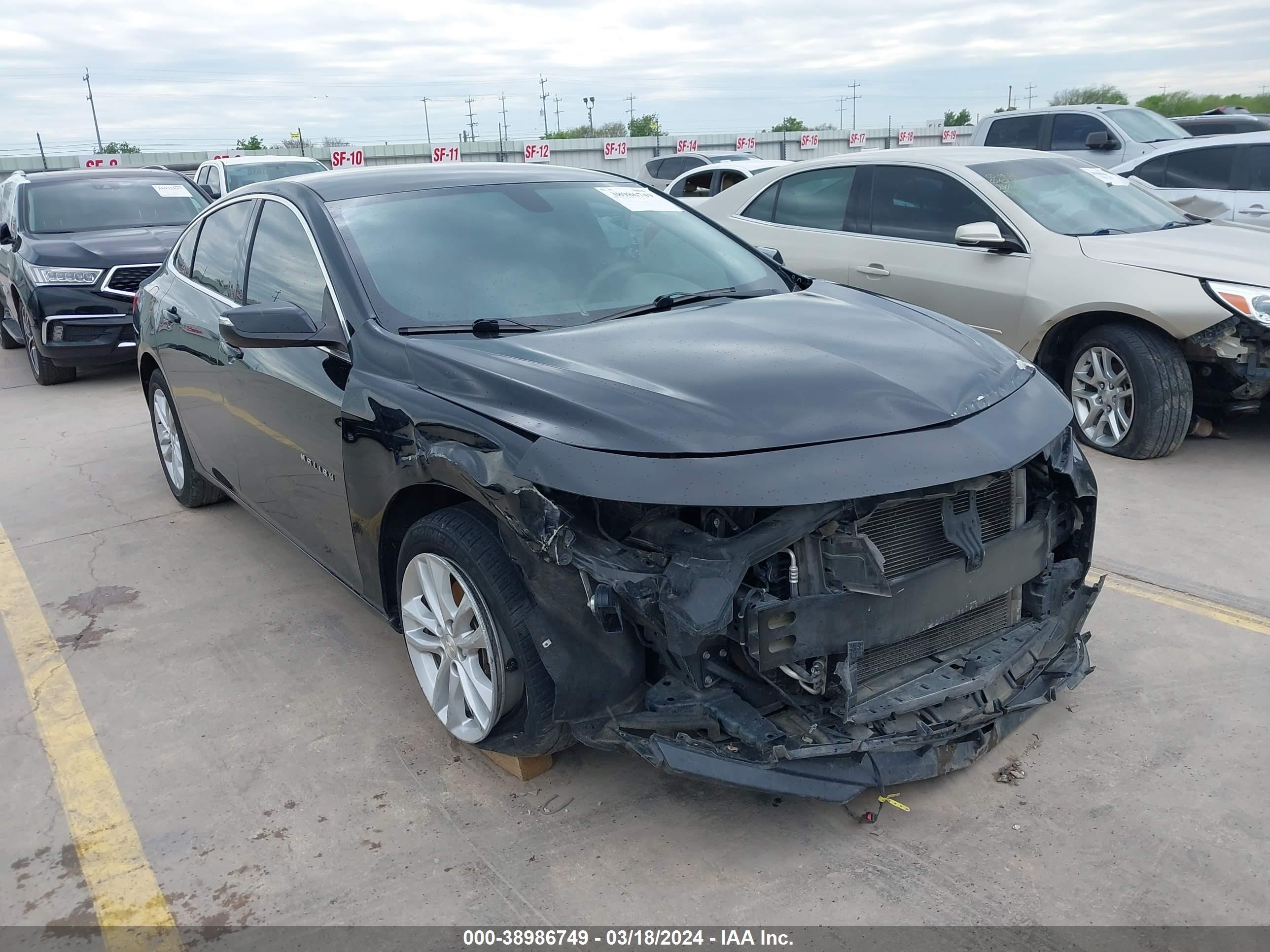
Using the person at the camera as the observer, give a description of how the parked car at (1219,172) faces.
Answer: facing to the right of the viewer

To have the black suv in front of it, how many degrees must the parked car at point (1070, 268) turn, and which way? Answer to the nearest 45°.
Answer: approximately 135° to its right

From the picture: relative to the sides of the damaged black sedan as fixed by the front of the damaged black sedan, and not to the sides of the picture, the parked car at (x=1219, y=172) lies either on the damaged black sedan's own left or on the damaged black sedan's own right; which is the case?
on the damaged black sedan's own left

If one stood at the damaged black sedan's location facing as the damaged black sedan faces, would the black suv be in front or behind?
behind

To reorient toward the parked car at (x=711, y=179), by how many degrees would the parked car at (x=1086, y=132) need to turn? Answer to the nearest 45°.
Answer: approximately 135° to its right

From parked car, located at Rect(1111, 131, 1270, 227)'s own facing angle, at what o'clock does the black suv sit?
The black suv is roughly at 5 o'clock from the parked car.
